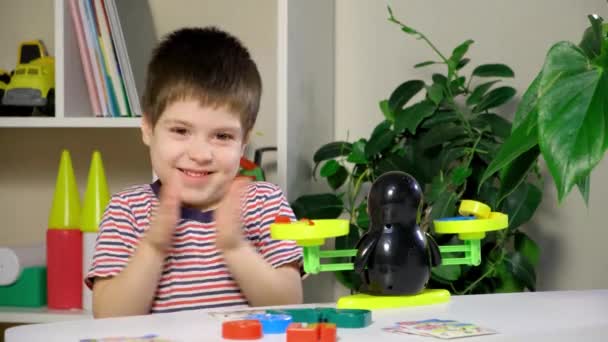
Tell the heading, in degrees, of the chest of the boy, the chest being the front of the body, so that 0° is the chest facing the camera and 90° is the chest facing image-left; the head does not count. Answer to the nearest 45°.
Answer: approximately 0°

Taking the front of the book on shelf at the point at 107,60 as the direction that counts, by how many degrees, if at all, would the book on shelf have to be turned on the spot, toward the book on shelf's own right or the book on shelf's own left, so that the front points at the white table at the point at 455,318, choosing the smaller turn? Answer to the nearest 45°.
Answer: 0° — it already faces it

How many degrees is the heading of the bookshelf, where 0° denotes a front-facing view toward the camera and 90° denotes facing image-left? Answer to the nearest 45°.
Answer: approximately 0°
